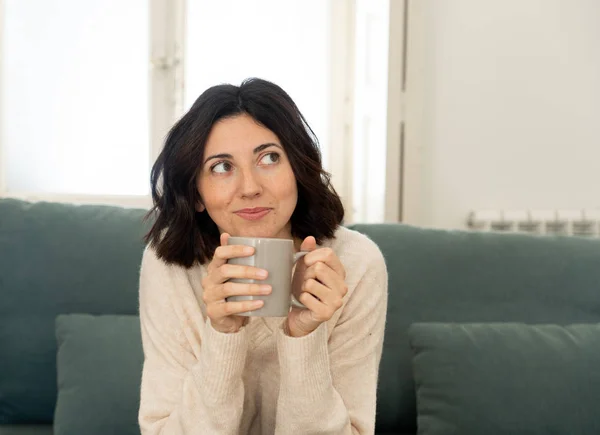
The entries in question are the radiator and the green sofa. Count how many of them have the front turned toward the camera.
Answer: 2

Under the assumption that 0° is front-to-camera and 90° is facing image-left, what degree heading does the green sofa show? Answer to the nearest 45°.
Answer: approximately 0°

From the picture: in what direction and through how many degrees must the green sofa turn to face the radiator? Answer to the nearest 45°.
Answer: approximately 135° to its left

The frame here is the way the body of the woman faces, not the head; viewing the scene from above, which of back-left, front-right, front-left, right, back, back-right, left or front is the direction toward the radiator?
back-left

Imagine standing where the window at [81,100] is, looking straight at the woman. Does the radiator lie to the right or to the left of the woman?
left

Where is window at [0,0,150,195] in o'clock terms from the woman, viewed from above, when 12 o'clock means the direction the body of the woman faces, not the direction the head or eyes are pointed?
The window is roughly at 5 o'clock from the woman.

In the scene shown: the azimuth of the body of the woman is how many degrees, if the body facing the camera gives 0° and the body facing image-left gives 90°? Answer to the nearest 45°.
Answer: approximately 0°

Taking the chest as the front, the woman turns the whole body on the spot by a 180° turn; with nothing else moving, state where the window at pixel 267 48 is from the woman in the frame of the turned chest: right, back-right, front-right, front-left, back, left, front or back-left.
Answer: front

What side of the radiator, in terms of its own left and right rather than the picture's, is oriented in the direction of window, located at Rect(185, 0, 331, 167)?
right

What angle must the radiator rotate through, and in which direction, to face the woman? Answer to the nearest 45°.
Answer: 0° — it already faces them

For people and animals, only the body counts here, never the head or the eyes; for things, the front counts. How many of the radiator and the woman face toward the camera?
2
